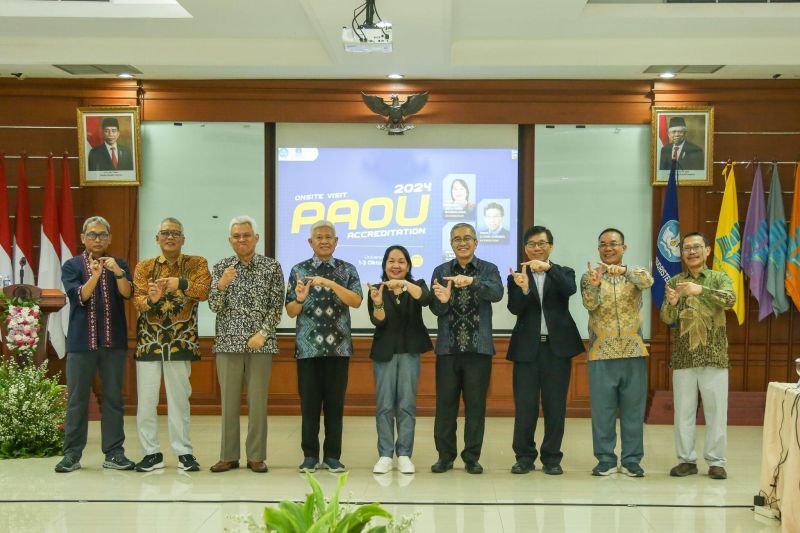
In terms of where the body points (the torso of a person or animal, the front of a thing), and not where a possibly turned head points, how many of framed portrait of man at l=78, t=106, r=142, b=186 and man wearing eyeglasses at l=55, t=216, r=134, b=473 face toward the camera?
2

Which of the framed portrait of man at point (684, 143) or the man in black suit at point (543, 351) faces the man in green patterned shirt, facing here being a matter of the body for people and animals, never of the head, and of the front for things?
the framed portrait of man

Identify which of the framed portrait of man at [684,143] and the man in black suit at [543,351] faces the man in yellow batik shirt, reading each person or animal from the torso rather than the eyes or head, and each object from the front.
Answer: the framed portrait of man

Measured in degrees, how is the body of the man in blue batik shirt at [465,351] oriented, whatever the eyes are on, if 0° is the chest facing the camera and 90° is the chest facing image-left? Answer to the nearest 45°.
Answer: approximately 0°

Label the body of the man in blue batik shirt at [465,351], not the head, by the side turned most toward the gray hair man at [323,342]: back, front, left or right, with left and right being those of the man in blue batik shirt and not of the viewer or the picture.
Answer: right

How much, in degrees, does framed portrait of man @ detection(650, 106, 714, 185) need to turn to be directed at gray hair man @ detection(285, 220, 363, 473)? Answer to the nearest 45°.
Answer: approximately 45° to its right

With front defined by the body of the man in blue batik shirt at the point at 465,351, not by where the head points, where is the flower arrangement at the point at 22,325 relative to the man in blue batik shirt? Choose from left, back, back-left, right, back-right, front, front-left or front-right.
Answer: right

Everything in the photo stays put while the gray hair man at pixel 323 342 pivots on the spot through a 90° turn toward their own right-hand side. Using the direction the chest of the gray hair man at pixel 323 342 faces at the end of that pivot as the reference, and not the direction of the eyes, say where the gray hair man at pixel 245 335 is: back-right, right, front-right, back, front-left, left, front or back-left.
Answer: front

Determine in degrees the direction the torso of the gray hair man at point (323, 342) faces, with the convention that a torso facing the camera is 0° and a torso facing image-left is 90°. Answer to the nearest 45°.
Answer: approximately 0°
